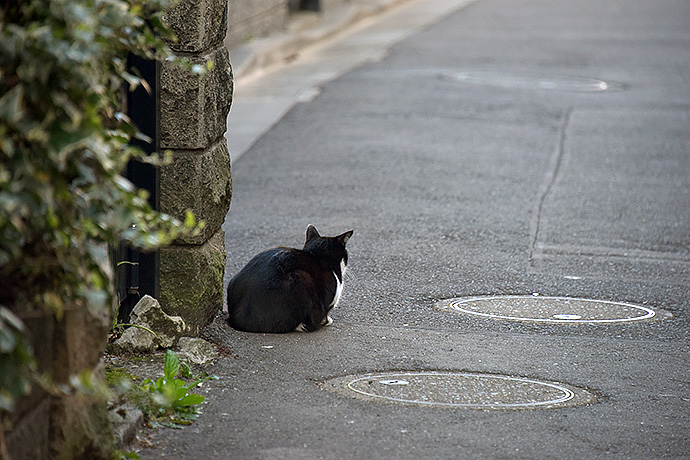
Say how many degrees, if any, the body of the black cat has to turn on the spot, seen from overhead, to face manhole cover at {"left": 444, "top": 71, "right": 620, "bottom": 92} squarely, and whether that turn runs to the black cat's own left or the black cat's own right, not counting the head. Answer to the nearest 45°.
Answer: approximately 45° to the black cat's own left

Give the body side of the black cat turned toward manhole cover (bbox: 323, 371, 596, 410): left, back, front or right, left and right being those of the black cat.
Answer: right

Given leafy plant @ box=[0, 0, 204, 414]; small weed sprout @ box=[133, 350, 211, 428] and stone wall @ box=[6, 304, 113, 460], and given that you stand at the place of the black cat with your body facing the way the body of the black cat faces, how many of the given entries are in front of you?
0

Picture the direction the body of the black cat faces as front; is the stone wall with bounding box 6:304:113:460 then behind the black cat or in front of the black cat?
behind

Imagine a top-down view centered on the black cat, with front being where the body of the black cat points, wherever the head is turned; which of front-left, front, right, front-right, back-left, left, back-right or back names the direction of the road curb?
front-left

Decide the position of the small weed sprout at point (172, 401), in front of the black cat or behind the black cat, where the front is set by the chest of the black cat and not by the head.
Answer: behind

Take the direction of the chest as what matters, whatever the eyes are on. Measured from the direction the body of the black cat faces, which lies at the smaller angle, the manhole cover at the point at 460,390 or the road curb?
the road curb

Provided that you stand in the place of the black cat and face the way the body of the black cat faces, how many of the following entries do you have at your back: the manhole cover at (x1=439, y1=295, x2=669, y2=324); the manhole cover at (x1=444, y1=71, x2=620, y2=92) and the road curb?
0

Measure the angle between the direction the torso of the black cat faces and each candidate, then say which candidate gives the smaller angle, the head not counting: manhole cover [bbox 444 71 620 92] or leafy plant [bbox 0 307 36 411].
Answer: the manhole cover

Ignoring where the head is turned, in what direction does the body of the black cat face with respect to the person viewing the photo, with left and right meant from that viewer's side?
facing away from the viewer and to the right of the viewer

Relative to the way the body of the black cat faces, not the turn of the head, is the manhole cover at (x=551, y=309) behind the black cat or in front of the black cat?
in front
